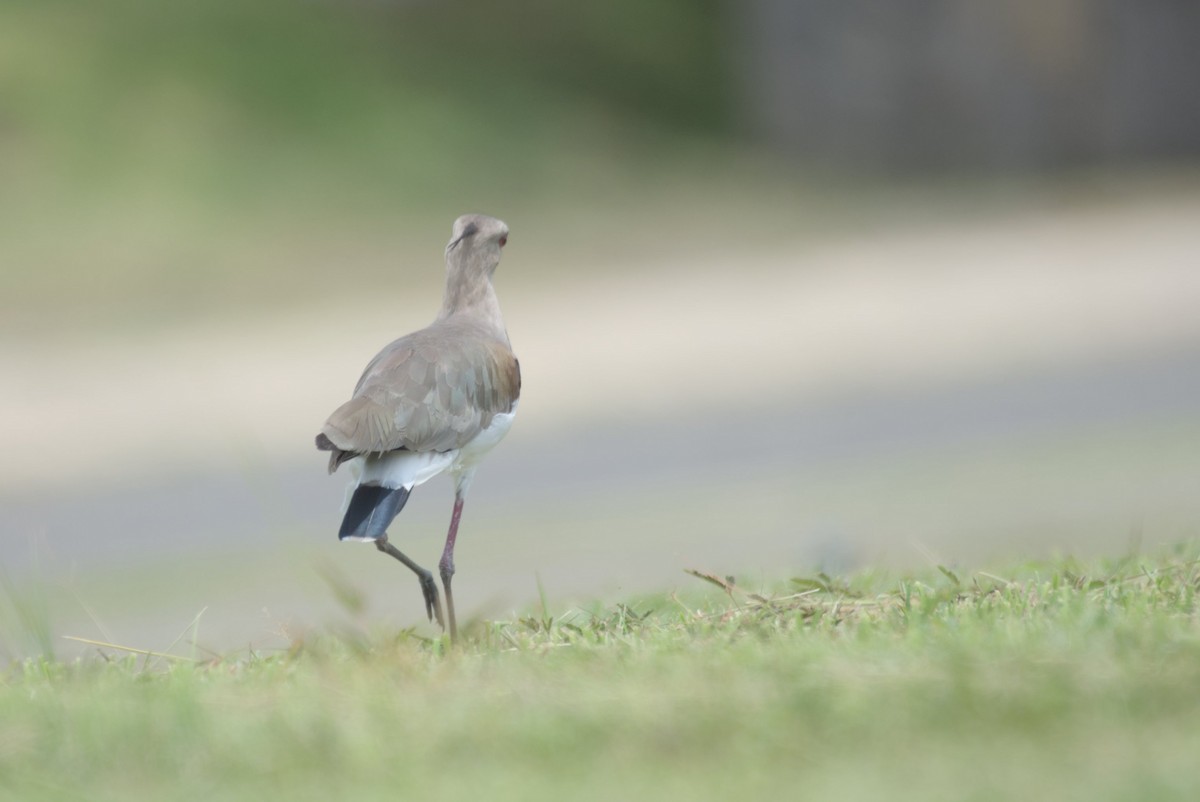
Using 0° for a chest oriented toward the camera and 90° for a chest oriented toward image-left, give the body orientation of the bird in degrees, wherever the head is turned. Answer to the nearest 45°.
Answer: approximately 225°
